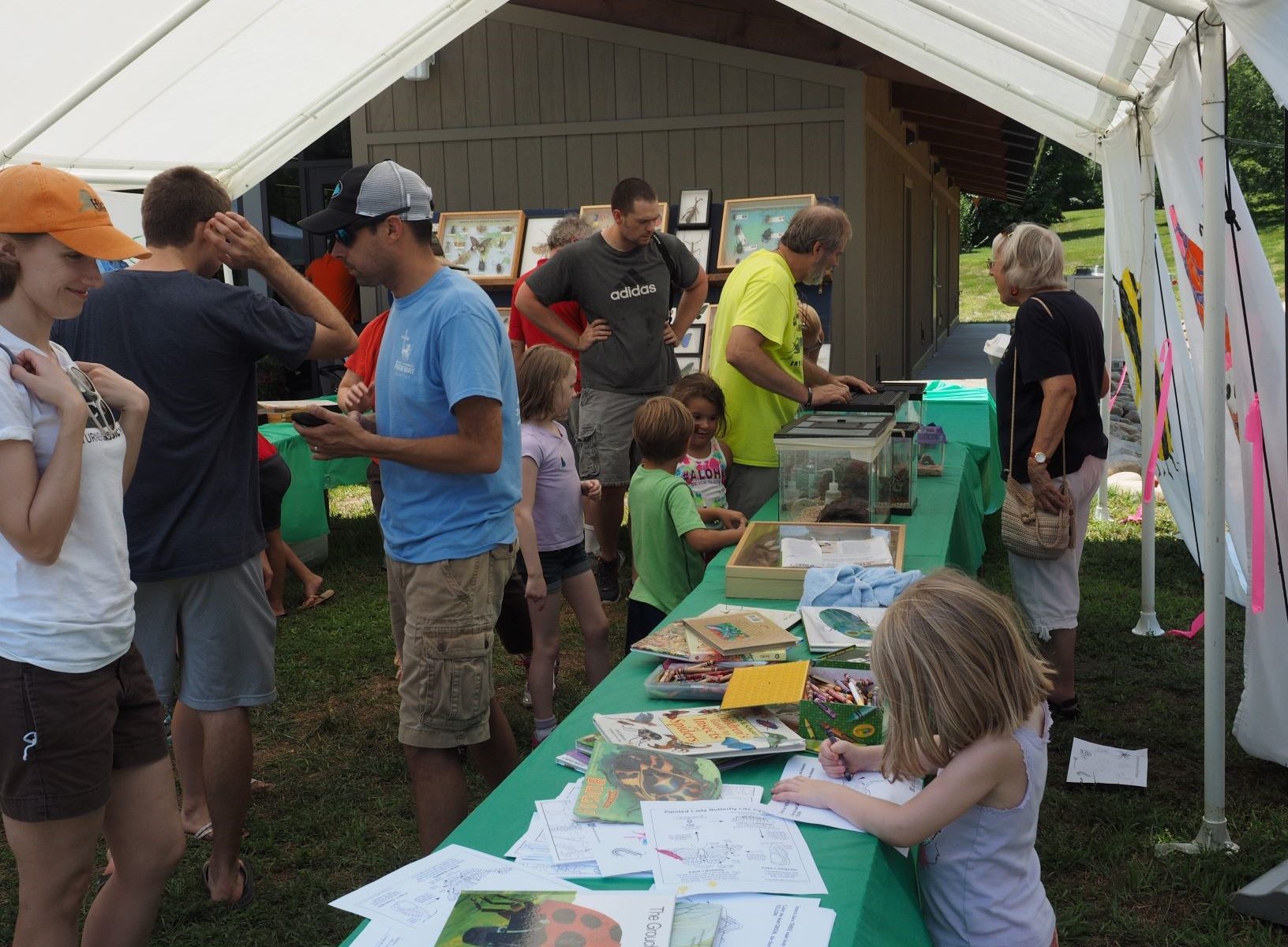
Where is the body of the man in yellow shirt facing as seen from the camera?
to the viewer's right

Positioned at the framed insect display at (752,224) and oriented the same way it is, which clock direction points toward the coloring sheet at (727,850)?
The coloring sheet is roughly at 12 o'clock from the framed insect display.

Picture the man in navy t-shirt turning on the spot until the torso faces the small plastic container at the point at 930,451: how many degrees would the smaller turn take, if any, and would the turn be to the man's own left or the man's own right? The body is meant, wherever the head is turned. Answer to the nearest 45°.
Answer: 0° — they already face it

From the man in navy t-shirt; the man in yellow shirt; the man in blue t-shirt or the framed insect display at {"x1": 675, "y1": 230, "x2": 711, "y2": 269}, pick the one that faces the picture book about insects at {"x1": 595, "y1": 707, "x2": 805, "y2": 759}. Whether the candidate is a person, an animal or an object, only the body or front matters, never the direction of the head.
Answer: the framed insect display

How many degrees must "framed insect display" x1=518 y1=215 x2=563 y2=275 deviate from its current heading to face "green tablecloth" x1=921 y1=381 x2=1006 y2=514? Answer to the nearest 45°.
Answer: approximately 45° to its left

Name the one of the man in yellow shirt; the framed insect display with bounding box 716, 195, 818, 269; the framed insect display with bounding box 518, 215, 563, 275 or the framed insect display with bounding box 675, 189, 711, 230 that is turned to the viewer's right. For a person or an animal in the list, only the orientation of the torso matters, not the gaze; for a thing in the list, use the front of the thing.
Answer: the man in yellow shirt

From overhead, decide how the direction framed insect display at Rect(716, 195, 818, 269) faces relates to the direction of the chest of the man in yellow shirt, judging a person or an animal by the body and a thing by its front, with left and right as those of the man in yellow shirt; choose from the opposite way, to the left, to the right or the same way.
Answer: to the right

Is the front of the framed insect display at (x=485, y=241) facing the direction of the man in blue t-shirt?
yes
